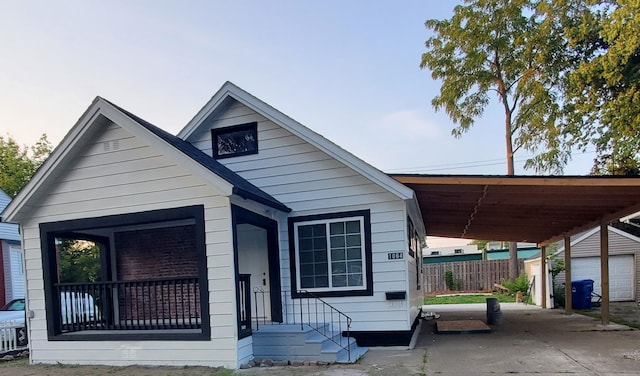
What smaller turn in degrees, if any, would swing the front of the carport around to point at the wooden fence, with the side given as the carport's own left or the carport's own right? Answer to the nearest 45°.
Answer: approximately 180°

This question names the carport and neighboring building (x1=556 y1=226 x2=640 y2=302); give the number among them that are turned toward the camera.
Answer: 2

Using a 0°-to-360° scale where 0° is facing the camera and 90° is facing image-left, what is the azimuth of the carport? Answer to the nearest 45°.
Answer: approximately 0°

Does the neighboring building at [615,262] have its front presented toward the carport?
yes

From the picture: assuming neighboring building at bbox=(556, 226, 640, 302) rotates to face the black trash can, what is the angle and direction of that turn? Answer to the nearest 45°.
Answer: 0° — it already faces it

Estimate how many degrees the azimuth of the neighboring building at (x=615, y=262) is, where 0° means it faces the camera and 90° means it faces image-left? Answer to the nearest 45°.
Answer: approximately 0°
